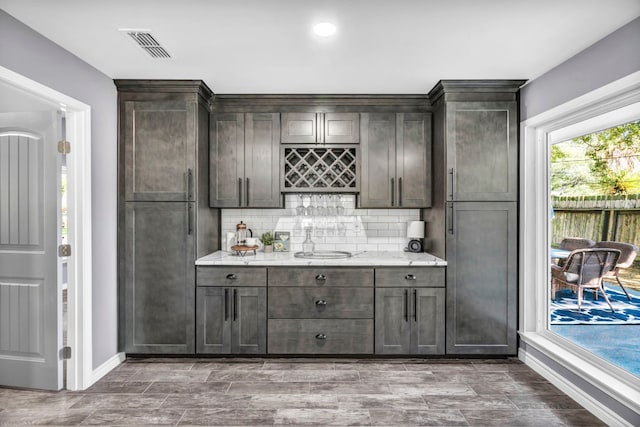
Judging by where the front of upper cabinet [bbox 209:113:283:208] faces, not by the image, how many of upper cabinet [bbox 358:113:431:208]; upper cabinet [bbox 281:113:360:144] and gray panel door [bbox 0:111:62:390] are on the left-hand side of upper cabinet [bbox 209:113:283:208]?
2

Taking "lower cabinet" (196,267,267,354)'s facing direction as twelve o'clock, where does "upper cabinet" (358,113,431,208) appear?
The upper cabinet is roughly at 9 o'clock from the lower cabinet.

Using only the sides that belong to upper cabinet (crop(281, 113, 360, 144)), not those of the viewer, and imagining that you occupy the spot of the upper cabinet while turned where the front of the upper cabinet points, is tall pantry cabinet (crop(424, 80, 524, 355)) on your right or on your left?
on your left

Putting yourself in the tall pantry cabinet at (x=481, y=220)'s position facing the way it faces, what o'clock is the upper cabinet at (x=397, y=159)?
The upper cabinet is roughly at 3 o'clock from the tall pantry cabinet.

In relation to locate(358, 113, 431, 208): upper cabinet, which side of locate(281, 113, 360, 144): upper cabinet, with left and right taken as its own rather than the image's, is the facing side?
left

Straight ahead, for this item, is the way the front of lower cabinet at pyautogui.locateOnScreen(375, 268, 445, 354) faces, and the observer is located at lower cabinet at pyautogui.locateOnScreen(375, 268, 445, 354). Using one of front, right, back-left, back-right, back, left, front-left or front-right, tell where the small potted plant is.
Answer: right

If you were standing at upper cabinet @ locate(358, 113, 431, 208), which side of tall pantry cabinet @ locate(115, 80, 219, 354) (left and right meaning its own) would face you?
left

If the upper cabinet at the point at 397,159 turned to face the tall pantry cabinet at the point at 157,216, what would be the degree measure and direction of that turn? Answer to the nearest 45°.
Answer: approximately 90° to its right

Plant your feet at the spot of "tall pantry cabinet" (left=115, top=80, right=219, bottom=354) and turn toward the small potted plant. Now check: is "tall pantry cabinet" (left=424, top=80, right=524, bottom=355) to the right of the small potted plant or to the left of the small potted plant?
right

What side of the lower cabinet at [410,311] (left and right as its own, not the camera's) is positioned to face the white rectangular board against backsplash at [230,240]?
right

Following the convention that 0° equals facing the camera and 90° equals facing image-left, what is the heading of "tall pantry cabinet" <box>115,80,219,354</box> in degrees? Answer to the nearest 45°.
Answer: approximately 0°

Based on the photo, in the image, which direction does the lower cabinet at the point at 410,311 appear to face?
toward the camera

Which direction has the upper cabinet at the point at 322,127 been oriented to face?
toward the camera

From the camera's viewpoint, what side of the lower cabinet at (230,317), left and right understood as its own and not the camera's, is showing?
front

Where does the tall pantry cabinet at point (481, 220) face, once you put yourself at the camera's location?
facing the viewer

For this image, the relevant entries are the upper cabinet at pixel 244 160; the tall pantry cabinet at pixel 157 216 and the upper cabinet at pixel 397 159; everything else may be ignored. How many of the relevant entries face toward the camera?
3

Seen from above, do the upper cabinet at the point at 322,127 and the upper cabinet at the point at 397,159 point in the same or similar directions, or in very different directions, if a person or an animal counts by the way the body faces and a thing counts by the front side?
same or similar directions

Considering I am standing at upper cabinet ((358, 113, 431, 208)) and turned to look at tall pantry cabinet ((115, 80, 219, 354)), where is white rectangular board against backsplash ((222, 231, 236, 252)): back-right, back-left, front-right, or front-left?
front-right

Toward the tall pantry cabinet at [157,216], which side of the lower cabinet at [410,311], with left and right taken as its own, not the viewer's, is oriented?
right
